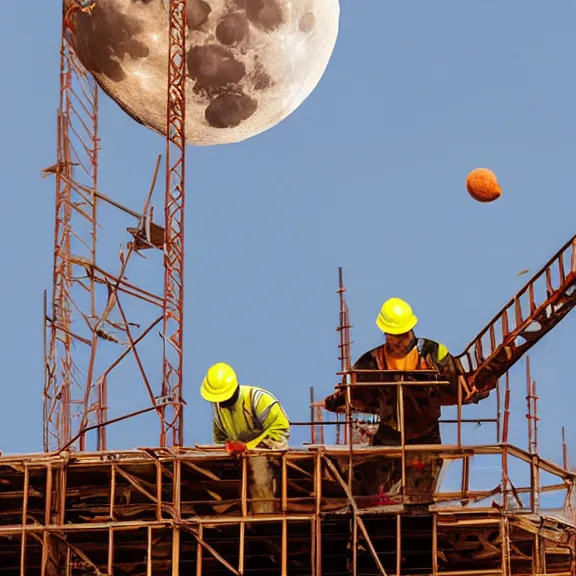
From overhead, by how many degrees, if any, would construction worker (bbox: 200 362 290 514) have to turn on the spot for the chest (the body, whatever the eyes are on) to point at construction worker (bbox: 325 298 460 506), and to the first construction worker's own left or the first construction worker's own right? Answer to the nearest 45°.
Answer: approximately 135° to the first construction worker's own left

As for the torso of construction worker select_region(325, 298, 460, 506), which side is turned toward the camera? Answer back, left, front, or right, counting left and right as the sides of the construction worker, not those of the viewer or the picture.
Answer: front

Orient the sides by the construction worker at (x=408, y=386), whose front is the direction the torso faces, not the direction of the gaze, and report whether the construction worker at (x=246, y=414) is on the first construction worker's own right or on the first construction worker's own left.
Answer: on the first construction worker's own right

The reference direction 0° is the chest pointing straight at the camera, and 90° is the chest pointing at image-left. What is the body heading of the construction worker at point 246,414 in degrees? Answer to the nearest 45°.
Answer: approximately 45°

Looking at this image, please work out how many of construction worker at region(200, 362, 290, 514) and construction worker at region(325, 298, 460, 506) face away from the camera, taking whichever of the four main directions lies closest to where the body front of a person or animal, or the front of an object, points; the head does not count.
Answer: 0
